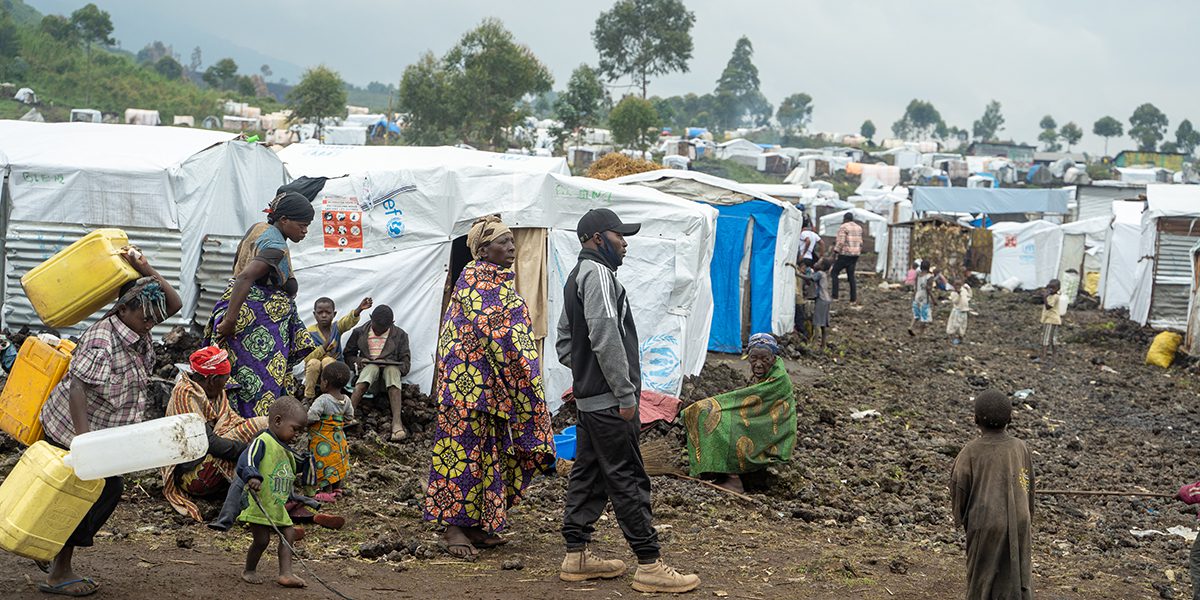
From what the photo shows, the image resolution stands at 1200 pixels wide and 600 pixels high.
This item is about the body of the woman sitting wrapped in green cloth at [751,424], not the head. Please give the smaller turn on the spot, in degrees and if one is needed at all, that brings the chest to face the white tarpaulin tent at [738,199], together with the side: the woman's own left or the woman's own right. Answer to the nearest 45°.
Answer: approximately 135° to the woman's own right

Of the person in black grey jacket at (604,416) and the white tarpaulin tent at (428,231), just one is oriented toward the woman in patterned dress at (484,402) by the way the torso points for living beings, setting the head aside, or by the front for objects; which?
the white tarpaulin tent

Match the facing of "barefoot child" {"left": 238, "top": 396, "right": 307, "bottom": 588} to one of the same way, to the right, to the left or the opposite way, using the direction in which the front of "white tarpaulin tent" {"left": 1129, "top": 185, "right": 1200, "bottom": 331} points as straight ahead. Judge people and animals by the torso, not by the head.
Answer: to the left

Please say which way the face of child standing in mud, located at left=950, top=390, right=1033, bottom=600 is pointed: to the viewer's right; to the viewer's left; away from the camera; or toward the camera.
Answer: away from the camera

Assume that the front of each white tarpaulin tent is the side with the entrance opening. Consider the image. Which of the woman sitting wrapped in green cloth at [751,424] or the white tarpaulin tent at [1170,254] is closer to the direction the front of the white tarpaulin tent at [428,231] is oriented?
the woman sitting wrapped in green cloth

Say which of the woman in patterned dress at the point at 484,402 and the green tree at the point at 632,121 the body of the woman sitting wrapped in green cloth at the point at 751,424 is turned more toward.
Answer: the woman in patterned dress

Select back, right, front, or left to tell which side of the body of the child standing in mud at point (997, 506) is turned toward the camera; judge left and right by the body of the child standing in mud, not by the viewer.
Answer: back

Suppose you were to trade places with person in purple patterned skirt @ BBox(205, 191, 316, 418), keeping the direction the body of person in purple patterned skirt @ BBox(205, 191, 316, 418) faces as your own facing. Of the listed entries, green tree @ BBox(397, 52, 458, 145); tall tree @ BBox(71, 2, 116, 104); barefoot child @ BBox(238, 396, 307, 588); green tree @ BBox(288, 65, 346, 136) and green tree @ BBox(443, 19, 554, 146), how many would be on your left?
4

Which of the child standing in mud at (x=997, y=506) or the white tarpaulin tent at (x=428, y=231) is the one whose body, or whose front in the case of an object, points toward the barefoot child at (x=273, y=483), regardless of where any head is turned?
the white tarpaulin tent

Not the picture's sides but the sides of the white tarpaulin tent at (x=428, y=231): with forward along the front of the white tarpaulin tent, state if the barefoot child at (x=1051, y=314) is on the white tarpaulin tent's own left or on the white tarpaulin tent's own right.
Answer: on the white tarpaulin tent's own left

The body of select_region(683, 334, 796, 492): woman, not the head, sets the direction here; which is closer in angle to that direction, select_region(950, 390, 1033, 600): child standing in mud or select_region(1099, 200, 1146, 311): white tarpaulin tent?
the child standing in mud

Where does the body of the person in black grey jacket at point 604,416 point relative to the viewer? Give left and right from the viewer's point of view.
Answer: facing to the right of the viewer
